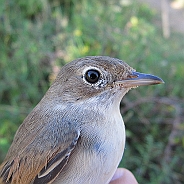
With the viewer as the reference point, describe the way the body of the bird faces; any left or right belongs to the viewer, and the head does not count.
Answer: facing to the right of the viewer
